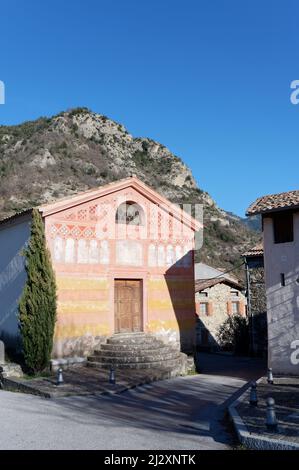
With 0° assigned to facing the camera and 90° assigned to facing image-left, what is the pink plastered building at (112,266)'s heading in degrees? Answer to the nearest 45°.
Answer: approximately 0°

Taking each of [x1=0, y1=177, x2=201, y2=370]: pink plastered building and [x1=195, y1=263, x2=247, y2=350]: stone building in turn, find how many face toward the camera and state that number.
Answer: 2

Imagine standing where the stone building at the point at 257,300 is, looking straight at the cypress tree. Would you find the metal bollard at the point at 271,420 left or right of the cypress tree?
left

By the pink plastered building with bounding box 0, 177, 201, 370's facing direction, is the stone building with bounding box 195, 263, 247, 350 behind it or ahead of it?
behind

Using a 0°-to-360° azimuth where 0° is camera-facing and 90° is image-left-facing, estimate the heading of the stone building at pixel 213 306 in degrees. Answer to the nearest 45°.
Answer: approximately 0°

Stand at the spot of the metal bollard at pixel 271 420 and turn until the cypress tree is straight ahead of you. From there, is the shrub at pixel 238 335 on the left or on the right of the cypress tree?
right
